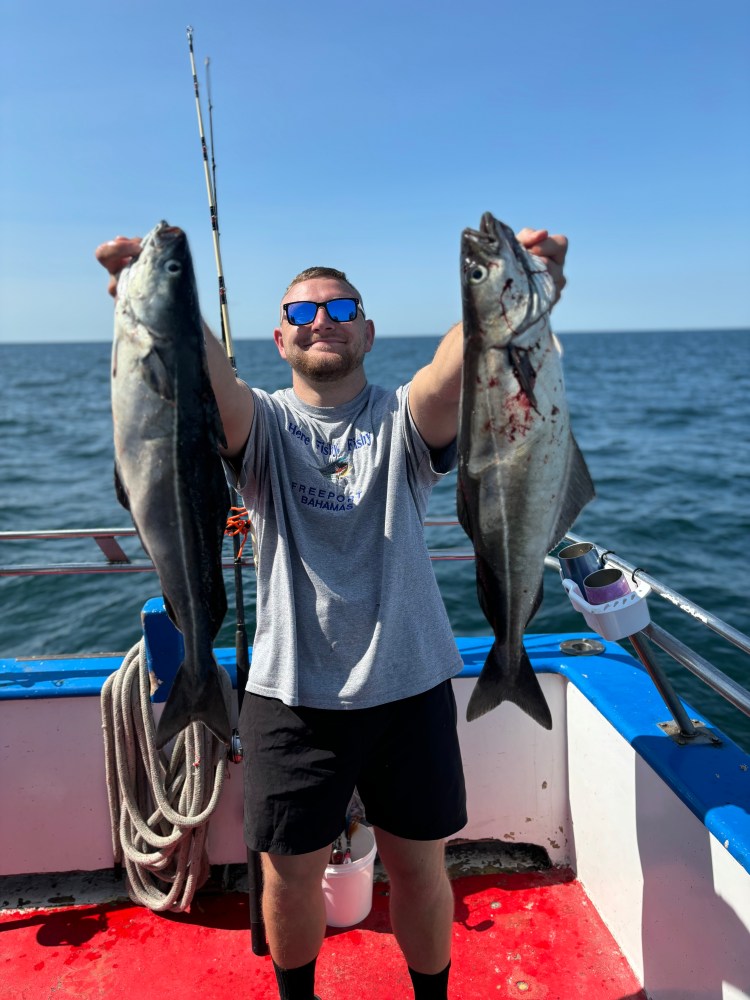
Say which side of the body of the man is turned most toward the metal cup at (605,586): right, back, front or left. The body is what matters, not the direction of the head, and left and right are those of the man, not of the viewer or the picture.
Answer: left

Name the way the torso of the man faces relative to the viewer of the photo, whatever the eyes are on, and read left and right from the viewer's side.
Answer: facing the viewer

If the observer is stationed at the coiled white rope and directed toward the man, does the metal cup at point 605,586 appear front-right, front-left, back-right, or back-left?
front-left

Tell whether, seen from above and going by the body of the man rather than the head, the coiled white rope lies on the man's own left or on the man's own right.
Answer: on the man's own right

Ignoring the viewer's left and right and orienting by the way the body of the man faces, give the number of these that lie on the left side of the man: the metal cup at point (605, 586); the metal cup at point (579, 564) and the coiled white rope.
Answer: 2

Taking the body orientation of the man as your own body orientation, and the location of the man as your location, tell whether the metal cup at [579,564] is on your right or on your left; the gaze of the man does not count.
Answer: on your left

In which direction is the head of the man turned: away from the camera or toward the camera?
toward the camera
